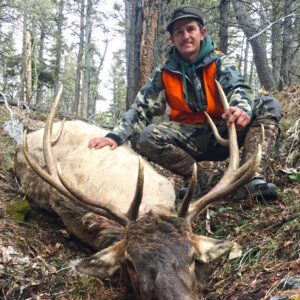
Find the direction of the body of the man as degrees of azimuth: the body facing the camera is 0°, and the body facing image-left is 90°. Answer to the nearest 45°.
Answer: approximately 0°

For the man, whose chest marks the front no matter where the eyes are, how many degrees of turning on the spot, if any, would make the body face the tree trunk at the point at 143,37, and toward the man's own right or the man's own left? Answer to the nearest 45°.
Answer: approximately 135° to the man's own right

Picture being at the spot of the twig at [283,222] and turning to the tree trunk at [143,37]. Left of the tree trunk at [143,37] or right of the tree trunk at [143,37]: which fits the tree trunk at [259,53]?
right

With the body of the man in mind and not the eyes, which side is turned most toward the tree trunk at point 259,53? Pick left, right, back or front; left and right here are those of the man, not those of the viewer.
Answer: back

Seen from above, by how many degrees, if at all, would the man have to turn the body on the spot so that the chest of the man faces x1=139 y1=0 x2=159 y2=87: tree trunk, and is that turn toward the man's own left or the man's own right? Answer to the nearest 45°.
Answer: approximately 135° to the man's own right

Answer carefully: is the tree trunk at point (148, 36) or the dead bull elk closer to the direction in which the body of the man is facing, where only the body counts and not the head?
the dead bull elk

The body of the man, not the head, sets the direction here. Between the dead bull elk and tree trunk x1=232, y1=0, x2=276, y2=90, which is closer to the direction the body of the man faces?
the dead bull elk

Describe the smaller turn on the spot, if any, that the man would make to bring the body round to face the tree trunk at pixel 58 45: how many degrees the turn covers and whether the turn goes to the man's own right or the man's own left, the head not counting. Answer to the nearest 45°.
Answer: approximately 180°
